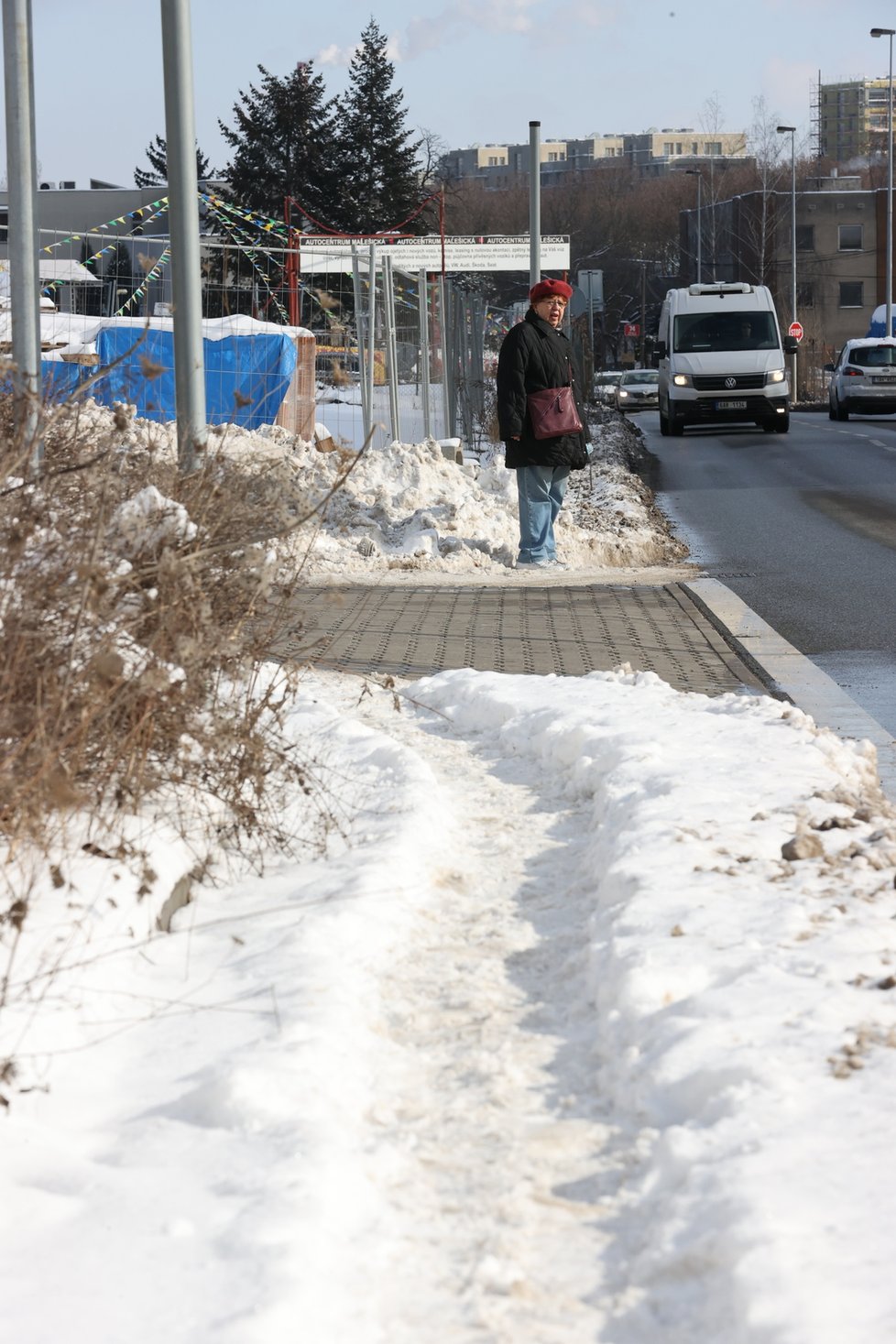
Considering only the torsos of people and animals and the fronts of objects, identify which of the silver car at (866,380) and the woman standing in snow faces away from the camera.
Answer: the silver car

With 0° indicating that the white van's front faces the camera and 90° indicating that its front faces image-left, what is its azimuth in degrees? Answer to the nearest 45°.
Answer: approximately 0°

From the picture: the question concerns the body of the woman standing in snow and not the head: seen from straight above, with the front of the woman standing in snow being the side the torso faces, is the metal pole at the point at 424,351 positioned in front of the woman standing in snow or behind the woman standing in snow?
behind

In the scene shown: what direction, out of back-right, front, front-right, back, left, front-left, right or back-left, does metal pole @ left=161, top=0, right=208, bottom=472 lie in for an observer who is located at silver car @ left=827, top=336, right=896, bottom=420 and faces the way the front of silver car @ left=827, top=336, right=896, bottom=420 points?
back

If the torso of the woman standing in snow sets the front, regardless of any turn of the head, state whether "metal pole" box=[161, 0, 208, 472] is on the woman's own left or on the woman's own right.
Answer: on the woman's own right

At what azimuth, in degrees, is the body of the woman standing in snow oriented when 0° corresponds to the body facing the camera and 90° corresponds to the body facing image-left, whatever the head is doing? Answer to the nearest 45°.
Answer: approximately 315°

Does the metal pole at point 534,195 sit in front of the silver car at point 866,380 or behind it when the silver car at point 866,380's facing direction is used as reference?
behind

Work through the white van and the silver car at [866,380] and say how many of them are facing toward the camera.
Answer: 1
